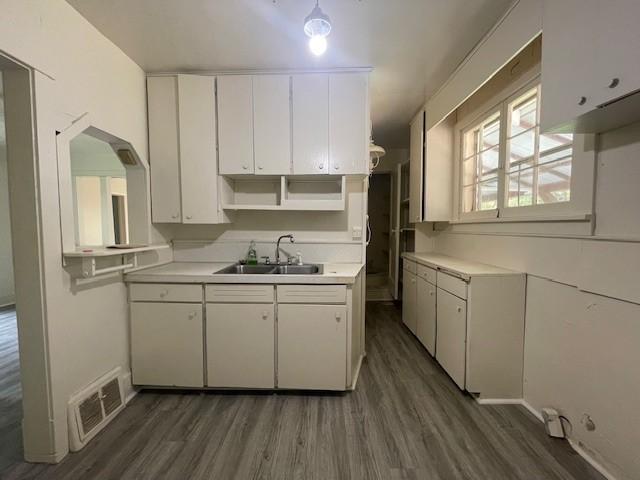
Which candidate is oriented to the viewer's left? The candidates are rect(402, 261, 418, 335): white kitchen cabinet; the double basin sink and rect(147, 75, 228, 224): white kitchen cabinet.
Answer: rect(402, 261, 418, 335): white kitchen cabinet

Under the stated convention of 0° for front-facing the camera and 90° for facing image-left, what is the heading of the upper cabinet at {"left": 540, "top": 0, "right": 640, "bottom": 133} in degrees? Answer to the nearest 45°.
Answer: approximately 45°

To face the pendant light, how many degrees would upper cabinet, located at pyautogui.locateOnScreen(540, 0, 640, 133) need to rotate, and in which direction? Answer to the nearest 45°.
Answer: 0° — it already faces it

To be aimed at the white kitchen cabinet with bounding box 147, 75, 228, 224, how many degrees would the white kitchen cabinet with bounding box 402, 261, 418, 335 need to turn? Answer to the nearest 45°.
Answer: approximately 45° to its left

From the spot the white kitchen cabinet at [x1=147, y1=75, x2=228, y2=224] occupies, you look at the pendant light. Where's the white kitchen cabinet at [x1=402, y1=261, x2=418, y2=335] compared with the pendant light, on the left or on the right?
left

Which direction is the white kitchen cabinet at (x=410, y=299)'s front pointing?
to the viewer's left

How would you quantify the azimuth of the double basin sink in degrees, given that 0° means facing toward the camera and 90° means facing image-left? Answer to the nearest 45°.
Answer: approximately 0°

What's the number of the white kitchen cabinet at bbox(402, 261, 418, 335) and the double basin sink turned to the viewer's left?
1

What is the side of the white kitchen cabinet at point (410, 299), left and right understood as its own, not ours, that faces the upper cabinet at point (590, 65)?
left

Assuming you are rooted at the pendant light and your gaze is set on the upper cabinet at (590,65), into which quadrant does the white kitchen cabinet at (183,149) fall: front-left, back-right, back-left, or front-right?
back-left
